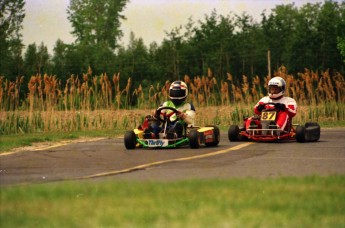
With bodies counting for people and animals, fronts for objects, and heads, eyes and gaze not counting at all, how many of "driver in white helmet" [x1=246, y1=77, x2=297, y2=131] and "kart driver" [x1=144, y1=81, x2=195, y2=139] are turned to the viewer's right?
0

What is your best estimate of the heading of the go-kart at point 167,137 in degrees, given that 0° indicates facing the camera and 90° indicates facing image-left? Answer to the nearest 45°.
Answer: approximately 45°

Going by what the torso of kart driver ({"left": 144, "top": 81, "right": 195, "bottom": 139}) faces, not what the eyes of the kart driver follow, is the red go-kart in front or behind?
behind

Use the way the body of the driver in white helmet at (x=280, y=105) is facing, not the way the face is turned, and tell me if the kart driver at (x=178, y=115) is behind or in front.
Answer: in front

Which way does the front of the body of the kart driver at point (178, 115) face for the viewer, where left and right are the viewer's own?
facing the viewer and to the left of the viewer

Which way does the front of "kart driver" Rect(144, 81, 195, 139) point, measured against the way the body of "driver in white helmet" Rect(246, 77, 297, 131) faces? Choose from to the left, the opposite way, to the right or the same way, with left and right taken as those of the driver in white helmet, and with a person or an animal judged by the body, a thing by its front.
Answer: the same way

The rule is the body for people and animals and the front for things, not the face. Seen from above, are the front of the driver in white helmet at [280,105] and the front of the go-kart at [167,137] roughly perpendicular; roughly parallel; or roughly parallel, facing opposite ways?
roughly parallel

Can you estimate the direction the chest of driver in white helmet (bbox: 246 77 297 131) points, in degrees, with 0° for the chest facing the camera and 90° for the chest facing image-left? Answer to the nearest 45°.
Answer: approximately 45°

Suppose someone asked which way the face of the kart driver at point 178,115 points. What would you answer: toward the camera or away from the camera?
toward the camera
